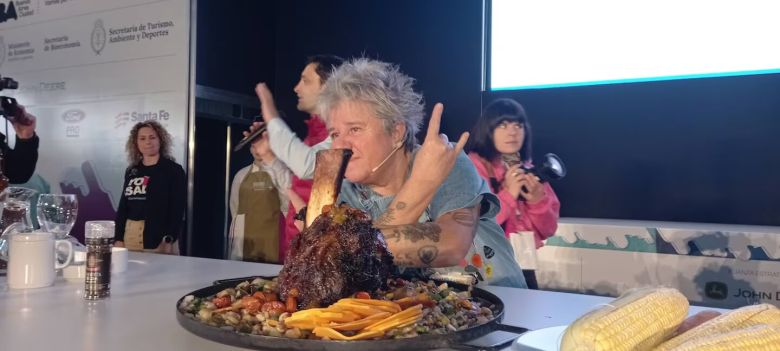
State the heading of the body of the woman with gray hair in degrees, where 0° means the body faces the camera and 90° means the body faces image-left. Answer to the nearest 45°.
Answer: approximately 45°

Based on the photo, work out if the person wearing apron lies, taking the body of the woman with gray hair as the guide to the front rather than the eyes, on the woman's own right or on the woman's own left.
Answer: on the woman's own right

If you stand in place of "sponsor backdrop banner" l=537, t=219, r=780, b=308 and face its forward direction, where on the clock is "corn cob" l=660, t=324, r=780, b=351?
The corn cob is roughly at 12 o'clock from the sponsor backdrop banner.

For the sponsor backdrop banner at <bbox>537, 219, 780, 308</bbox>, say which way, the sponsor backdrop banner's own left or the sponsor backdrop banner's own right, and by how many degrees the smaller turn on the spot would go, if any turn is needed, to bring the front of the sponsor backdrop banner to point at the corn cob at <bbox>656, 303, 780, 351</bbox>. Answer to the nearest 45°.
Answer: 0° — it already faces it

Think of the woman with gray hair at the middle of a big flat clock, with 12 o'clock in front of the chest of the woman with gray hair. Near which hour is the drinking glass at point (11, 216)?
The drinking glass is roughly at 1 o'clock from the woman with gray hair.

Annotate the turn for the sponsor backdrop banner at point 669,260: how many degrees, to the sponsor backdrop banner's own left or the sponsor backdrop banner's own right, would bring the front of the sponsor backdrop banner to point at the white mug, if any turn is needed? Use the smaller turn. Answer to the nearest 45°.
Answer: approximately 45° to the sponsor backdrop banner's own right

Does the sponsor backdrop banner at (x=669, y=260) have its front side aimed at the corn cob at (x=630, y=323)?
yes

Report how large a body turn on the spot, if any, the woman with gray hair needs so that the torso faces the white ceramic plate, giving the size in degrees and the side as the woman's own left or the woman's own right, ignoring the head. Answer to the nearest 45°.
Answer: approximately 45° to the woman's own left

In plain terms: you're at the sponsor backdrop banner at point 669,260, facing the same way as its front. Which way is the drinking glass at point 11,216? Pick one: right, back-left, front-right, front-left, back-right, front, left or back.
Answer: front-right

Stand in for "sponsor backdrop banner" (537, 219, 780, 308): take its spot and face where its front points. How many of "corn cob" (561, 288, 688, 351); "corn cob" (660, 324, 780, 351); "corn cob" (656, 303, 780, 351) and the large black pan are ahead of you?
4
